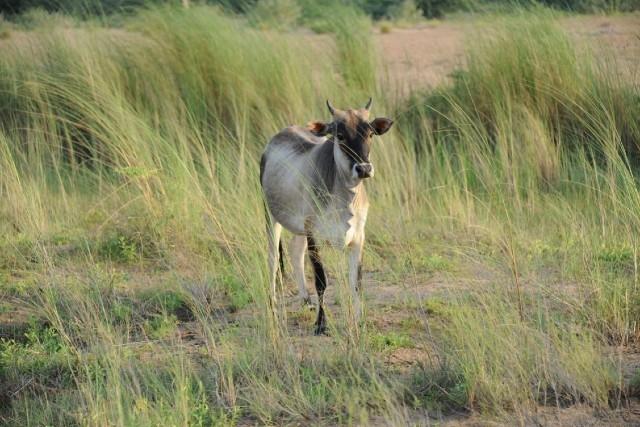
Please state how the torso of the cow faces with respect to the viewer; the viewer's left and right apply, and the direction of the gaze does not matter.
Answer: facing the viewer and to the right of the viewer

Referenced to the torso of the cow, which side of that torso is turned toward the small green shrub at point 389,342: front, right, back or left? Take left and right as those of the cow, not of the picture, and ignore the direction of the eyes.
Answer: front
